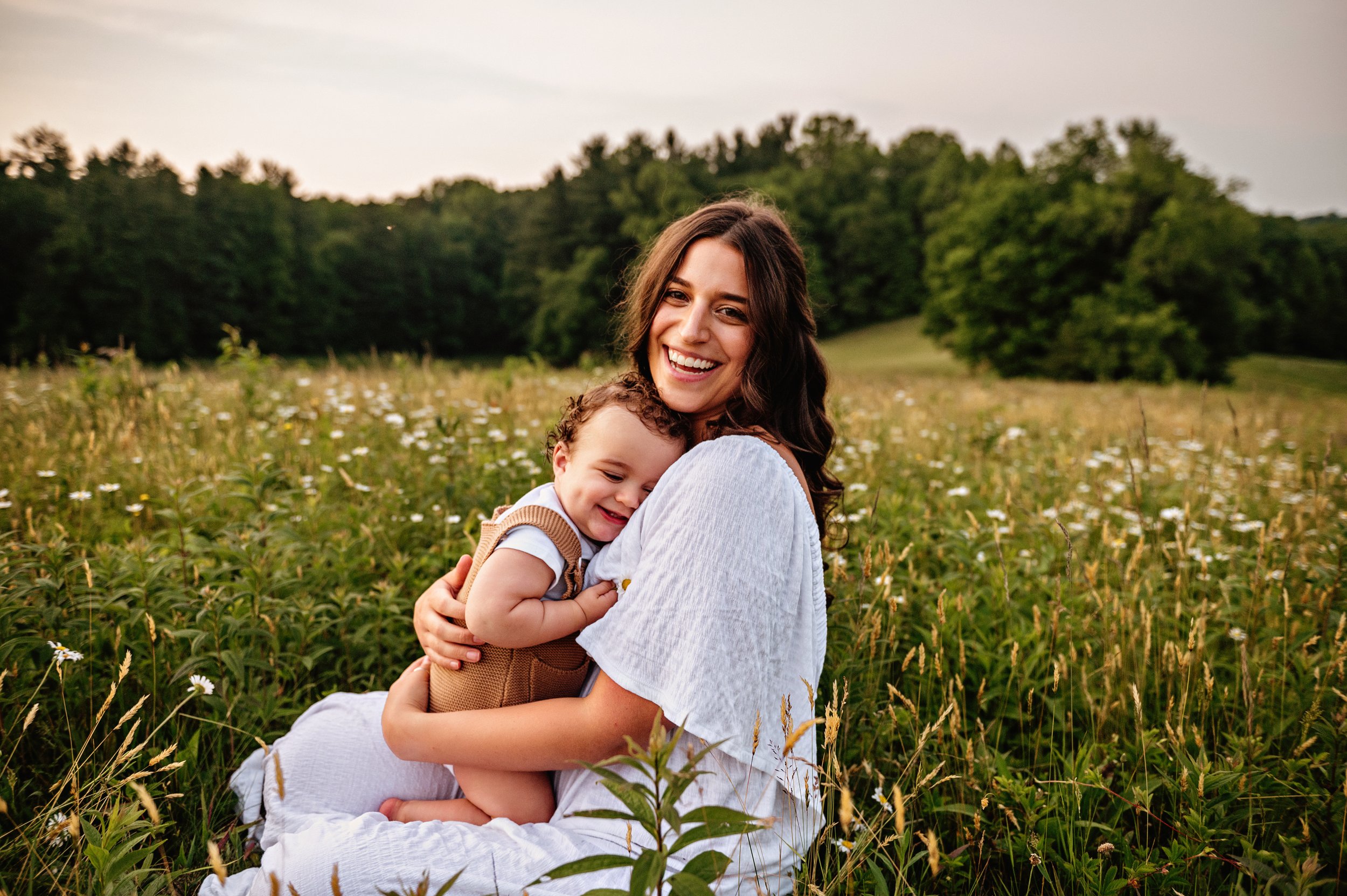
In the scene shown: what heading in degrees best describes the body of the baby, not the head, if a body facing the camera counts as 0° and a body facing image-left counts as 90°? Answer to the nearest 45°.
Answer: approximately 270°

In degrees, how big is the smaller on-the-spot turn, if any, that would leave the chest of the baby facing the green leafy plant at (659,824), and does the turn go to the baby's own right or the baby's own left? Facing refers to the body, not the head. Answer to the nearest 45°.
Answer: approximately 90° to the baby's own right

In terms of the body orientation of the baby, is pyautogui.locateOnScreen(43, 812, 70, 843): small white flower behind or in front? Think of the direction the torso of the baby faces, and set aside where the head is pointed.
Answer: behind

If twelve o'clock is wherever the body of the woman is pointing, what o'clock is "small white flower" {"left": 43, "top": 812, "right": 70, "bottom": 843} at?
The small white flower is roughly at 12 o'clock from the woman.

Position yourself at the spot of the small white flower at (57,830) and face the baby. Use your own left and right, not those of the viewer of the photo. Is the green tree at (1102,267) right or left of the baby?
left

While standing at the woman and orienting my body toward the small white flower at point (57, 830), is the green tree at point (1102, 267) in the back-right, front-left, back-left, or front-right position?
back-right

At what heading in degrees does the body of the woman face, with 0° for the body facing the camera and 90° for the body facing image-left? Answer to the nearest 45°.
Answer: approximately 90°
